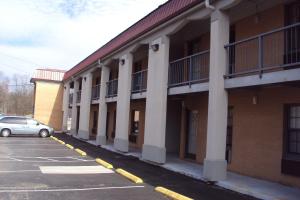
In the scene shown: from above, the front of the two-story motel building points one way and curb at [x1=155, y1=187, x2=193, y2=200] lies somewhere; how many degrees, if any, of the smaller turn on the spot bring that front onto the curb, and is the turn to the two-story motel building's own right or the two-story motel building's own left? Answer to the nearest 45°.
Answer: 0° — it already faces it

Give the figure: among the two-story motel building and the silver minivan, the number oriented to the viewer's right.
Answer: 1

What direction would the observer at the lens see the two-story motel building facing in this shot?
facing the viewer and to the left of the viewer

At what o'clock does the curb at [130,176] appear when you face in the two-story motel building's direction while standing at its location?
The curb is roughly at 1 o'clock from the two-story motel building.

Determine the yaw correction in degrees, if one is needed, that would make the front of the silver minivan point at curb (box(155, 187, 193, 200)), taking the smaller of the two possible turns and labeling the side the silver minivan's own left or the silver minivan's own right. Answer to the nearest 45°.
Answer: approximately 90° to the silver minivan's own right

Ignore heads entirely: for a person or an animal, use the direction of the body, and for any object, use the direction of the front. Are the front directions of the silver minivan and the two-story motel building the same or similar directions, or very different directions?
very different directions

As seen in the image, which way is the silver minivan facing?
to the viewer's right

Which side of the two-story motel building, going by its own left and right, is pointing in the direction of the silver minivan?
right

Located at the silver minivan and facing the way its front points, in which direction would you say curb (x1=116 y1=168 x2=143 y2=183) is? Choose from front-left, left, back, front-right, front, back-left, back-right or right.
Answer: right
